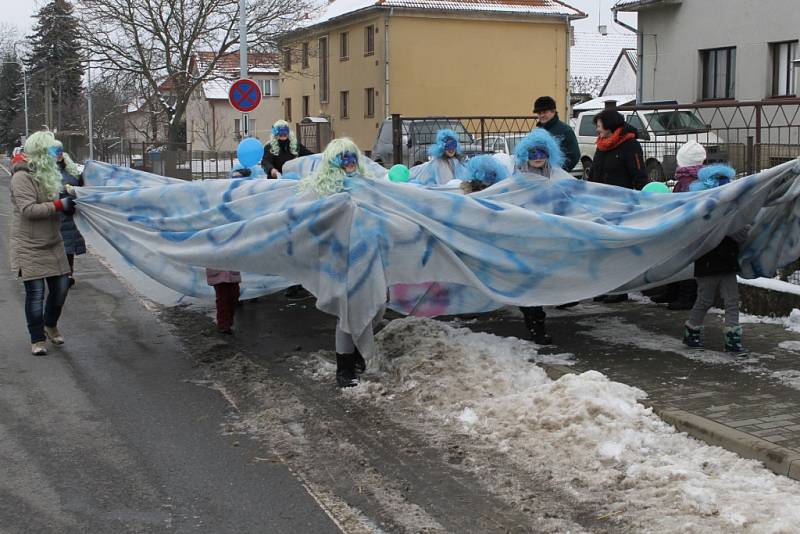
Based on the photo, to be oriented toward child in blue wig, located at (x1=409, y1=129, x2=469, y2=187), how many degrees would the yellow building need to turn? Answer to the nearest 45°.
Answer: approximately 45° to its left

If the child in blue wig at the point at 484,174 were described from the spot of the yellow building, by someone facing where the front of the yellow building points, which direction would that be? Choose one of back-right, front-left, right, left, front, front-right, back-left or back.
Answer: front-left

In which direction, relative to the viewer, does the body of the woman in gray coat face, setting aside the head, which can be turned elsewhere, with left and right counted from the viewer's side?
facing the viewer and to the right of the viewer

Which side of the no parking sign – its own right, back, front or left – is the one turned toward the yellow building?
back

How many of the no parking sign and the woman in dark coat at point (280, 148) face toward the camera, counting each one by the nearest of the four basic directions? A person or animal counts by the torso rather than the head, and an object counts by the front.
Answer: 2

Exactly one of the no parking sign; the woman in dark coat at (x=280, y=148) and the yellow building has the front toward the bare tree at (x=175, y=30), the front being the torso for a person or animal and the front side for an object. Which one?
the yellow building

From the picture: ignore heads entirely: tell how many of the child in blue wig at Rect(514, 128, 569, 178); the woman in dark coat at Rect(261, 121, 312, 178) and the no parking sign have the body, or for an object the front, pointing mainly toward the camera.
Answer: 3

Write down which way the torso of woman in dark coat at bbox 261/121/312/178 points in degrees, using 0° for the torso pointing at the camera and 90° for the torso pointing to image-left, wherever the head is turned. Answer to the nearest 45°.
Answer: approximately 0°

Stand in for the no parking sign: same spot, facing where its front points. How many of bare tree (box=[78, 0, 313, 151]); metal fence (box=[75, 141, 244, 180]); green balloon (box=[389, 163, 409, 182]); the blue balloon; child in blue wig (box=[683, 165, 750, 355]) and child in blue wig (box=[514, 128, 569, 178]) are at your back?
2

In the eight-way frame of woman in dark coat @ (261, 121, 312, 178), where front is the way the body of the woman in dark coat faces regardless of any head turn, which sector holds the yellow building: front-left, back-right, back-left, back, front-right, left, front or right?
back

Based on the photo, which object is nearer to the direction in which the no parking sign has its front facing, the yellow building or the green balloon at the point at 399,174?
the green balloon
